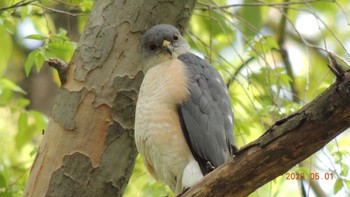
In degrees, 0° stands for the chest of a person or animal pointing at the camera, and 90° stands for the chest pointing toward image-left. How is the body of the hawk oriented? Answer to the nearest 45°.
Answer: approximately 45°

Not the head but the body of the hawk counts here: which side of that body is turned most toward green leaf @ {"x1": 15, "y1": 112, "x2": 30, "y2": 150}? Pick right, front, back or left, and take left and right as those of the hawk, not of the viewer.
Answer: right
